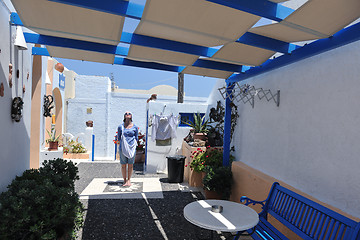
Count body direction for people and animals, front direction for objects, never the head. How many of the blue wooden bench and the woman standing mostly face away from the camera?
0

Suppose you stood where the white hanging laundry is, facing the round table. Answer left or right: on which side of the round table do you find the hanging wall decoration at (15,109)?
right

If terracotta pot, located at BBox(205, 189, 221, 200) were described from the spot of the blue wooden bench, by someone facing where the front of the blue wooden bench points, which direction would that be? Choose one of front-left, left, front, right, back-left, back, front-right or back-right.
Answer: right

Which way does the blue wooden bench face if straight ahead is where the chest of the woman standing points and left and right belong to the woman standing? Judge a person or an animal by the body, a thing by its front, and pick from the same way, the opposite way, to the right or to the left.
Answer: to the right

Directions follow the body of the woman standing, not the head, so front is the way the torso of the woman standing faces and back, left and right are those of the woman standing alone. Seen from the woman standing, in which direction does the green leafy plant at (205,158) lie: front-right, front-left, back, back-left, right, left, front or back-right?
left

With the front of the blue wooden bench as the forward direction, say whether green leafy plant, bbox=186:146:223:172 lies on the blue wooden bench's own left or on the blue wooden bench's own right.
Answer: on the blue wooden bench's own right

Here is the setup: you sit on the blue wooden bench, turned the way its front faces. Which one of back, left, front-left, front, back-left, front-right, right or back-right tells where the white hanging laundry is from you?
right

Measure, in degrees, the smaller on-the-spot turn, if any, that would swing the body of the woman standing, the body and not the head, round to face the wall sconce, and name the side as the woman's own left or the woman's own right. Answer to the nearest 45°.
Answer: approximately 45° to the woman's own right

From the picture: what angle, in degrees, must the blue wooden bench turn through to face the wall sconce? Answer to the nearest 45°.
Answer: approximately 45° to its right

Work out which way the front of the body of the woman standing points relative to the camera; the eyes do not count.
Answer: toward the camera

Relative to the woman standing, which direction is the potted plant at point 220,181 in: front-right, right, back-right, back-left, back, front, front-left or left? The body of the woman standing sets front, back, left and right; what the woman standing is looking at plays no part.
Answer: front-left

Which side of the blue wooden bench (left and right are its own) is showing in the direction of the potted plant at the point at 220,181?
right
